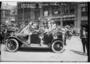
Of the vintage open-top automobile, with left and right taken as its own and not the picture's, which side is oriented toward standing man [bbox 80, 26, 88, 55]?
back

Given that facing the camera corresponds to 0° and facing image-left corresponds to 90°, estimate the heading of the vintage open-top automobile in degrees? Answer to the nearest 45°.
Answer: approximately 90°
